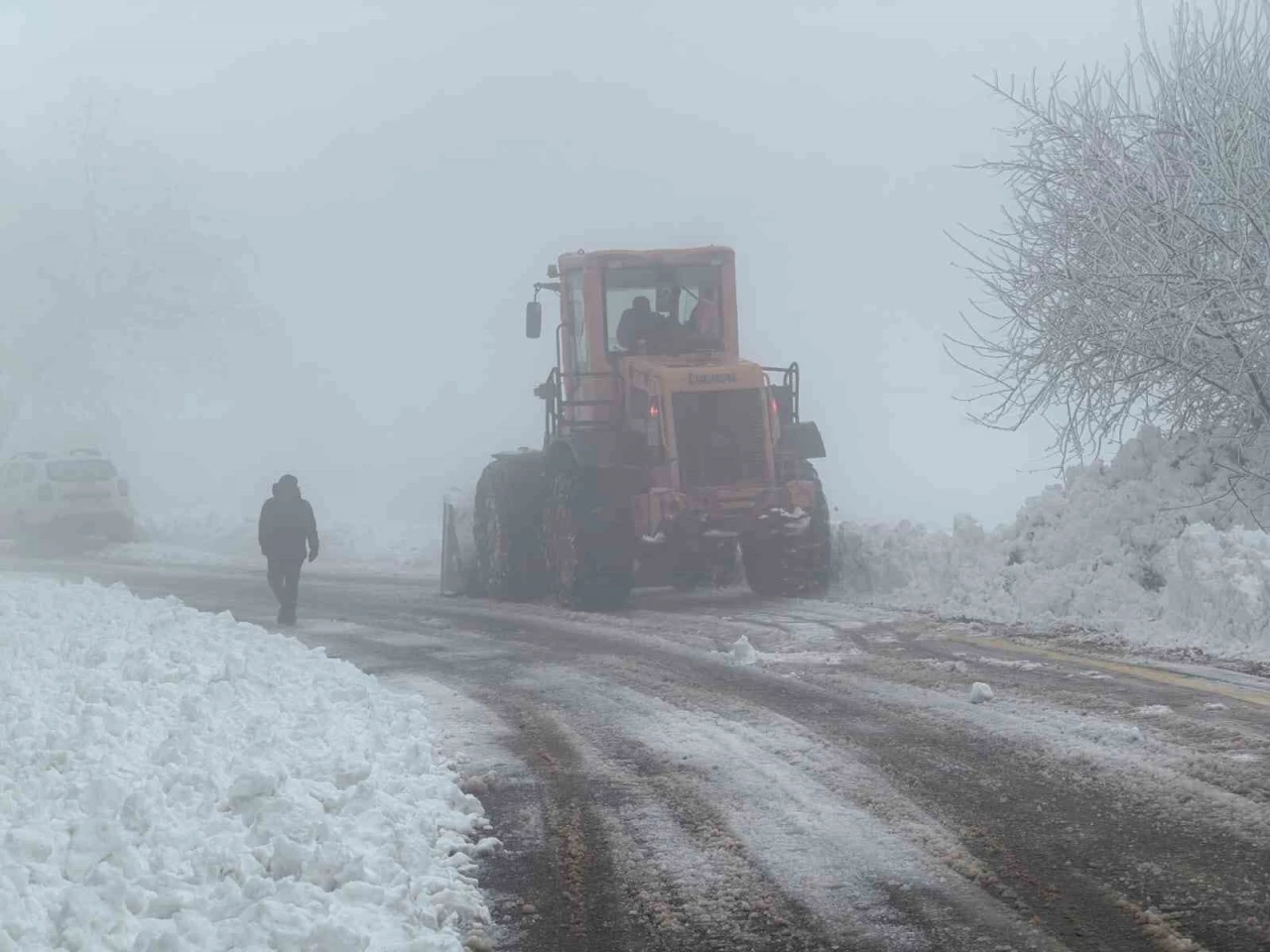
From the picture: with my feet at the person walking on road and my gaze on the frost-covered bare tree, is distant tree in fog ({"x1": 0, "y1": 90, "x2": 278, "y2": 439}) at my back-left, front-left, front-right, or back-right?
back-left

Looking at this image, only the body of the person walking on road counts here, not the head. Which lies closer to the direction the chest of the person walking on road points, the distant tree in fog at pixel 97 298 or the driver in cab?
the distant tree in fog

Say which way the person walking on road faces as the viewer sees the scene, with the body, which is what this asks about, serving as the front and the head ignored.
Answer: away from the camera

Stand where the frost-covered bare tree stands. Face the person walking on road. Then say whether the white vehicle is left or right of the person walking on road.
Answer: right

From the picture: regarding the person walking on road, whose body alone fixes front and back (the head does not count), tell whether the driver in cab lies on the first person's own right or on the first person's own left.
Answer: on the first person's own right

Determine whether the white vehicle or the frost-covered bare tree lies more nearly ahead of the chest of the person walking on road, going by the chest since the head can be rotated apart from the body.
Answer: the white vehicle

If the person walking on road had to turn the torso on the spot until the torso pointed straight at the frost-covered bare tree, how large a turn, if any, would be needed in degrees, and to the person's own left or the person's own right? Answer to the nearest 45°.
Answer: approximately 135° to the person's own right

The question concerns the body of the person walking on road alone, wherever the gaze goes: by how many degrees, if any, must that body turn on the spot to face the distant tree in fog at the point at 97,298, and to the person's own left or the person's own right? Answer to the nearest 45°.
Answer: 0° — they already face it
